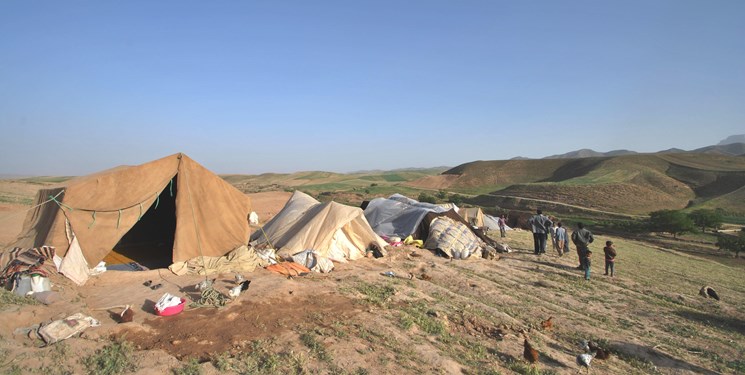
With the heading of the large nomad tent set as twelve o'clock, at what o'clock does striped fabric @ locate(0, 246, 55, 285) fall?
The striped fabric is roughly at 2 o'clock from the large nomad tent.

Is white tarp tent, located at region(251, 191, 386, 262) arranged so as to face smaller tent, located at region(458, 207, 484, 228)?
no

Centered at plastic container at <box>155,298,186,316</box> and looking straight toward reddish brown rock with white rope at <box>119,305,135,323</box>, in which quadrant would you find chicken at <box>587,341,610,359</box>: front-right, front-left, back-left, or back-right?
back-left

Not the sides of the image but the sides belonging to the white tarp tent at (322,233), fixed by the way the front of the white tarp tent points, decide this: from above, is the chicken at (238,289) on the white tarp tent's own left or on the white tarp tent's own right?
on the white tarp tent's own right

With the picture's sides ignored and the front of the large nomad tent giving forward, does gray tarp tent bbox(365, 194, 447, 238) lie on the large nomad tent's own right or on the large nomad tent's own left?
on the large nomad tent's own left

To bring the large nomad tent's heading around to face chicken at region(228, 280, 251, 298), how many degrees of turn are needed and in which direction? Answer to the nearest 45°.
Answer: approximately 45° to its left

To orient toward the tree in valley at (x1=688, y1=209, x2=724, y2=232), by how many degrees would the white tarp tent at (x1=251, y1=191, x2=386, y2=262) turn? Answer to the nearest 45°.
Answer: approximately 90° to its left

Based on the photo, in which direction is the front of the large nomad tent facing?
toward the camera

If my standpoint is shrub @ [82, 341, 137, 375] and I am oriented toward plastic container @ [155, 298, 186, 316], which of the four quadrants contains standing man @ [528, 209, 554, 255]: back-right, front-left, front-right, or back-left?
front-right

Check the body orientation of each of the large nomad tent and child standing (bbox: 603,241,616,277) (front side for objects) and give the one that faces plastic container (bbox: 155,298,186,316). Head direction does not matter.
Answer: the large nomad tent

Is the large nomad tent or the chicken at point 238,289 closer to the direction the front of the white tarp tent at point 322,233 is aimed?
the chicken

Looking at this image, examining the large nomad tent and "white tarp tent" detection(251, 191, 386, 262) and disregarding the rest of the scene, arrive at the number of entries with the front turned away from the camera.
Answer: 0

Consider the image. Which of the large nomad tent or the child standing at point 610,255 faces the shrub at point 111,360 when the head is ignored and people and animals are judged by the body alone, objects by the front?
the large nomad tent

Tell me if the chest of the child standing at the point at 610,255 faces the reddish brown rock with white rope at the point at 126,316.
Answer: no
